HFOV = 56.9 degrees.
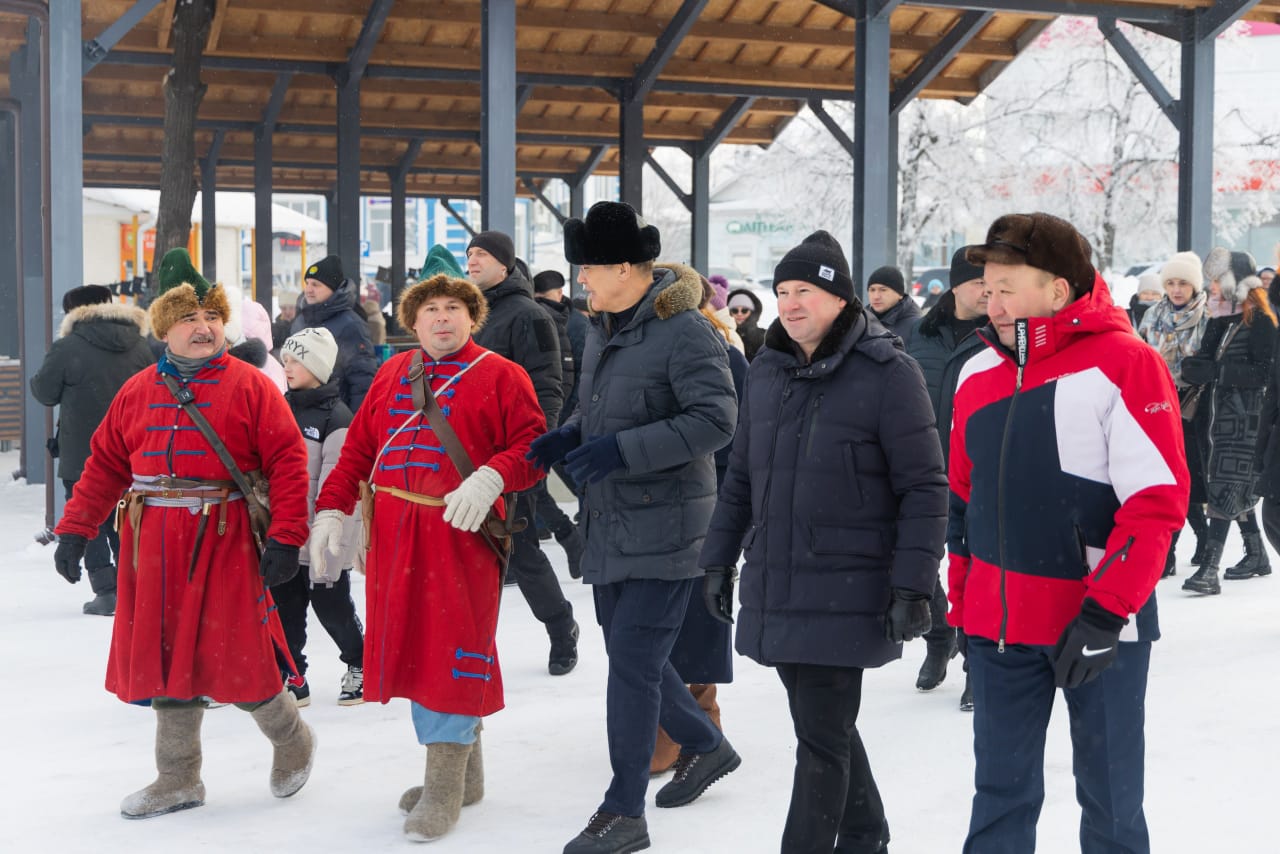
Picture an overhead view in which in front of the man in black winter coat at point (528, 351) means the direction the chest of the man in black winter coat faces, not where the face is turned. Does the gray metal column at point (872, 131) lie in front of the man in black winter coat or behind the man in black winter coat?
behind

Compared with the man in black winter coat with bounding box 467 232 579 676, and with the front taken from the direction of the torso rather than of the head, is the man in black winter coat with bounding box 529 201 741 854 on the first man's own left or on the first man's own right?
on the first man's own left

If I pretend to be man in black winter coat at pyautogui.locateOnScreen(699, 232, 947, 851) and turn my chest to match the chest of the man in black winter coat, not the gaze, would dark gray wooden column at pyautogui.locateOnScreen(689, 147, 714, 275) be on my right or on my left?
on my right

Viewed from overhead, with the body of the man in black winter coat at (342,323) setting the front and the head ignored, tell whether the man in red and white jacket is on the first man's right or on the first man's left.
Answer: on the first man's left

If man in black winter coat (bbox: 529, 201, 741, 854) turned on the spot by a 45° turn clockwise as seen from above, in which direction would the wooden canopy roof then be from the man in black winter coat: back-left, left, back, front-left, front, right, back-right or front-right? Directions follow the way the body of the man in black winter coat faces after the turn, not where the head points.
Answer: right

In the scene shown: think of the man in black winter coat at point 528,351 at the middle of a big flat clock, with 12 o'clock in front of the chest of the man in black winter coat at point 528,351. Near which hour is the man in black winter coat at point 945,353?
the man in black winter coat at point 945,353 is roughly at 8 o'clock from the man in black winter coat at point 528,351.

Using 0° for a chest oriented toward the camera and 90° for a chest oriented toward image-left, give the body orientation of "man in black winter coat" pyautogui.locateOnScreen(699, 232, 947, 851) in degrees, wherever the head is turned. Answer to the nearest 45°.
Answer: approximately 45°

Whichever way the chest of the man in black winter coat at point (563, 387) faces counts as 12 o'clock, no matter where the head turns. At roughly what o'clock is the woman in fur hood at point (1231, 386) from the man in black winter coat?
The woman in fur hood is roughly at 8 o'clock from the man in black winter coat.
